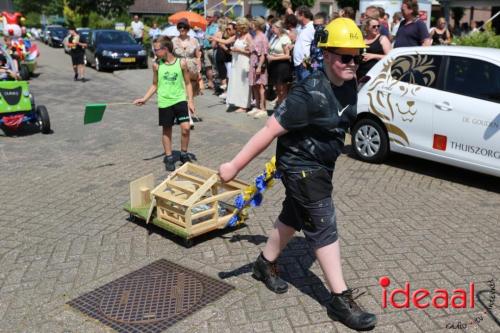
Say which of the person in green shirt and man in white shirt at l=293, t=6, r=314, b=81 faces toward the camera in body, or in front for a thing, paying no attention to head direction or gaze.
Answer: the person in green shirt

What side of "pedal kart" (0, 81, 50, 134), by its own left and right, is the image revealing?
front

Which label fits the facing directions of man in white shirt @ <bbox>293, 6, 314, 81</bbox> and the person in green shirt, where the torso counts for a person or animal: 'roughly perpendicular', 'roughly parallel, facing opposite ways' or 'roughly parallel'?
roughly perpendicular

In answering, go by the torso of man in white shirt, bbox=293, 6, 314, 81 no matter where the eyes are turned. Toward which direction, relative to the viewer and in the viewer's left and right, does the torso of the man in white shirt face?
facing to the left of the viewer

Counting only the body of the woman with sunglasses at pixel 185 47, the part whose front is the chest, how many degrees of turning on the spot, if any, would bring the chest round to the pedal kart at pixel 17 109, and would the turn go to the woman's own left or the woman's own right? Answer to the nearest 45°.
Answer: approximately 45° to the woman's own right

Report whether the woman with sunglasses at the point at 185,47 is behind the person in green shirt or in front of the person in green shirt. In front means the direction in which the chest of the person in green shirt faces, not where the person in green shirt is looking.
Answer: behind

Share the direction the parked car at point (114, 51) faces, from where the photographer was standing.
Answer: facing the viewer and to the right of the viewer

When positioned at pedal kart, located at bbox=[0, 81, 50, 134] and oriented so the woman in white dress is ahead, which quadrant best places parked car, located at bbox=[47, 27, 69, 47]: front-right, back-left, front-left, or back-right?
front-left

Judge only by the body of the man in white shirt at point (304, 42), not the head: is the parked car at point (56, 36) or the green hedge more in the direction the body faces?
the parked car

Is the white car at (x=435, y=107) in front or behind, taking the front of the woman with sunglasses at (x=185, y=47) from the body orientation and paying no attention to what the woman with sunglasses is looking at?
in front

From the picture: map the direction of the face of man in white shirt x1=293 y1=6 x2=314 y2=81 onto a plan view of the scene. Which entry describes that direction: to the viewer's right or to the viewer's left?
to the viewer's left

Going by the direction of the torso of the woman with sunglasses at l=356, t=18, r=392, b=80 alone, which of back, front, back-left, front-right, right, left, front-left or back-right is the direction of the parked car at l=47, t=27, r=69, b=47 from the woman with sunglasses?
right
